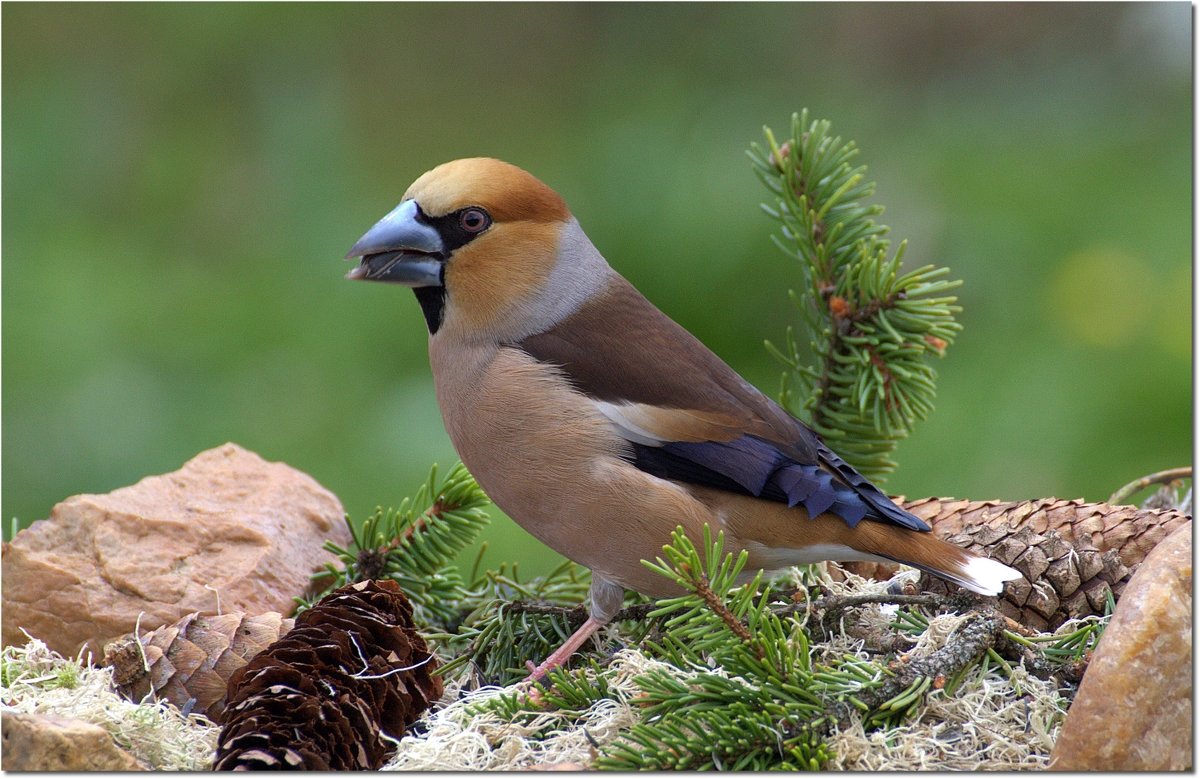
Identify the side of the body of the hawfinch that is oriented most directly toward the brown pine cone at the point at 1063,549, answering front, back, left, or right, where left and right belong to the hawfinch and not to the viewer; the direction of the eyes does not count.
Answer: back

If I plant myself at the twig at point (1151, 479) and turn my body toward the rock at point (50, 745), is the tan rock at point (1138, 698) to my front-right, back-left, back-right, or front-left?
front-left

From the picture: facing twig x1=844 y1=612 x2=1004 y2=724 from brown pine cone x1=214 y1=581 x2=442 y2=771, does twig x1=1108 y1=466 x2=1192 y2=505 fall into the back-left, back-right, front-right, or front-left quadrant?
front-left

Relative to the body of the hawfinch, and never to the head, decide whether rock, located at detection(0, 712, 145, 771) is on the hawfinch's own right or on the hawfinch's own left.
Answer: on the hawfinch's own left

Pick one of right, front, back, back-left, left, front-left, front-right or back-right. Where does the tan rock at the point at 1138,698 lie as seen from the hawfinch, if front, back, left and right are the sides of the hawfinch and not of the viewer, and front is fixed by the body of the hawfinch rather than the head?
back-left

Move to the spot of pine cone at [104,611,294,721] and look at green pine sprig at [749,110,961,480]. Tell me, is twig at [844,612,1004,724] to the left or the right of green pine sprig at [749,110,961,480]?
right

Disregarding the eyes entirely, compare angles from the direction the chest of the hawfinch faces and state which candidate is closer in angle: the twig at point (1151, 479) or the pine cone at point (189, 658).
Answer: the pine cone

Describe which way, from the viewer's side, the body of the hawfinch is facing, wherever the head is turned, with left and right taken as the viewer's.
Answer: facing to the left of the viewer
